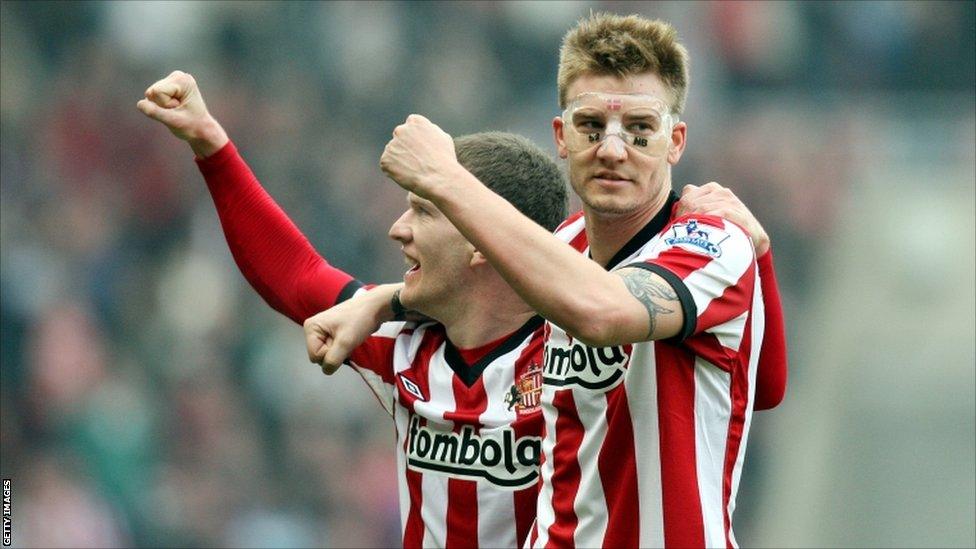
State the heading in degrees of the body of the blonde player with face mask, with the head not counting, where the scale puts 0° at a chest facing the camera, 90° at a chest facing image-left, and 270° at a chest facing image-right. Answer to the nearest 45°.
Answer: approximately 45°
